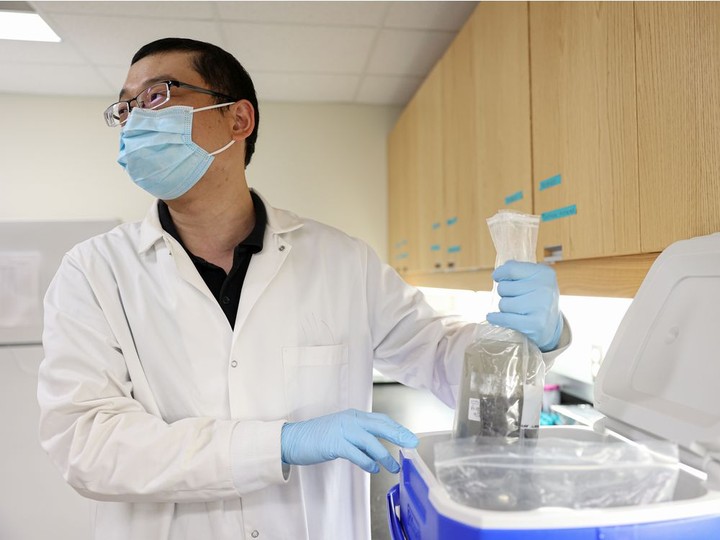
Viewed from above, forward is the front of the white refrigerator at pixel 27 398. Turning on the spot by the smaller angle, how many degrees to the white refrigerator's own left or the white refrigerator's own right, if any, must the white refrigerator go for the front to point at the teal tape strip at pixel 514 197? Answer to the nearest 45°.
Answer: approximately 45° to the white refrigerator's own left

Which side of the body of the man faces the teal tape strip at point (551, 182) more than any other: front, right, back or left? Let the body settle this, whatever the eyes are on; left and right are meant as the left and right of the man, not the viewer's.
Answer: left

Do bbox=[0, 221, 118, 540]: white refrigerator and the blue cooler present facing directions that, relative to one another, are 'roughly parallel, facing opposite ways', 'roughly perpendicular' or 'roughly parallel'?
roughly perpendicular

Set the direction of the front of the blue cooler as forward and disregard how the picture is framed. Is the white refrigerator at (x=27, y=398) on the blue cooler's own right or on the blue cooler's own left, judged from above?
on the blue cooler's own right

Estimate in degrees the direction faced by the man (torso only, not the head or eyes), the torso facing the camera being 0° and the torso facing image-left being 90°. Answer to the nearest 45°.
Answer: approximately 0°

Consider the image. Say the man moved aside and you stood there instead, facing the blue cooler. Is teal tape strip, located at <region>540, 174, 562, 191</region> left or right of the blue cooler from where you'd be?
left

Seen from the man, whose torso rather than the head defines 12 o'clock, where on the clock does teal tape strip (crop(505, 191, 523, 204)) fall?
The teal tape strip is roughly at 8 o'clock from the man.

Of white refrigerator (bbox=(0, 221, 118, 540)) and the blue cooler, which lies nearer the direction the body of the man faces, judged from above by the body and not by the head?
the blue cooler

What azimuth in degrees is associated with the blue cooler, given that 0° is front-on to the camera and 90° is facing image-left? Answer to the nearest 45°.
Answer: approximately 45°

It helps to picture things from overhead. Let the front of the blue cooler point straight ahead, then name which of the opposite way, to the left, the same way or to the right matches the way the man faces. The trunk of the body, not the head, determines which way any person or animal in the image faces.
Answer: to the left

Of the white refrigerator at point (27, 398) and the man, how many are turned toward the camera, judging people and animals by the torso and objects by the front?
2
